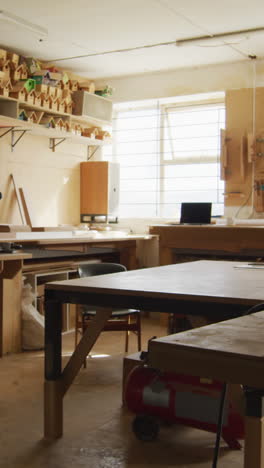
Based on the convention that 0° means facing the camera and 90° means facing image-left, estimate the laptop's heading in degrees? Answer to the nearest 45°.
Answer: approximately 0°

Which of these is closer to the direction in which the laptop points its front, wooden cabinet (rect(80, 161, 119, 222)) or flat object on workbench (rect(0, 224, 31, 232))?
the flat object on workbench

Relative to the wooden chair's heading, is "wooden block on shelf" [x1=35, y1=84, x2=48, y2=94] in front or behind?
behind

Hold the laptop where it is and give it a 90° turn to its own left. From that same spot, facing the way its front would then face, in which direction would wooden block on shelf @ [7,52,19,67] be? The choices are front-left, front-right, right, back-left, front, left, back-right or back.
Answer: back

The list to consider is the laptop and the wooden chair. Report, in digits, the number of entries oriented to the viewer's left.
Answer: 0

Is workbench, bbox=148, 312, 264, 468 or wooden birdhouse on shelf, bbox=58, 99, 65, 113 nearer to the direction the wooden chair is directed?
the workbench

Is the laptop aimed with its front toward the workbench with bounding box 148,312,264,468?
yes

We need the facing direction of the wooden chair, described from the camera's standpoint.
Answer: facing the viewer and to the right of the viewer

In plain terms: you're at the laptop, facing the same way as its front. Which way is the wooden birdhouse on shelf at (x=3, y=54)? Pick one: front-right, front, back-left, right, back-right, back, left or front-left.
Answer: right

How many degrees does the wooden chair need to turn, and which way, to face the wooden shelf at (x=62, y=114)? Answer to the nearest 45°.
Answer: approximately 135° to its right
